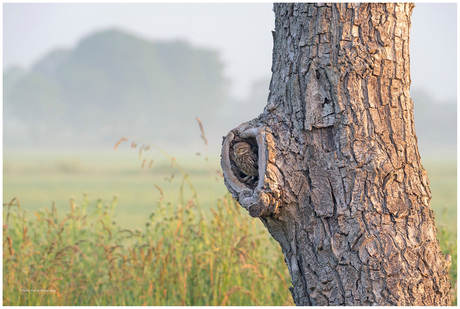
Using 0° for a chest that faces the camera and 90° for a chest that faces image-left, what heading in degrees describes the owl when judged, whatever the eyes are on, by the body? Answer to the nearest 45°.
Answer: approximately 45°
